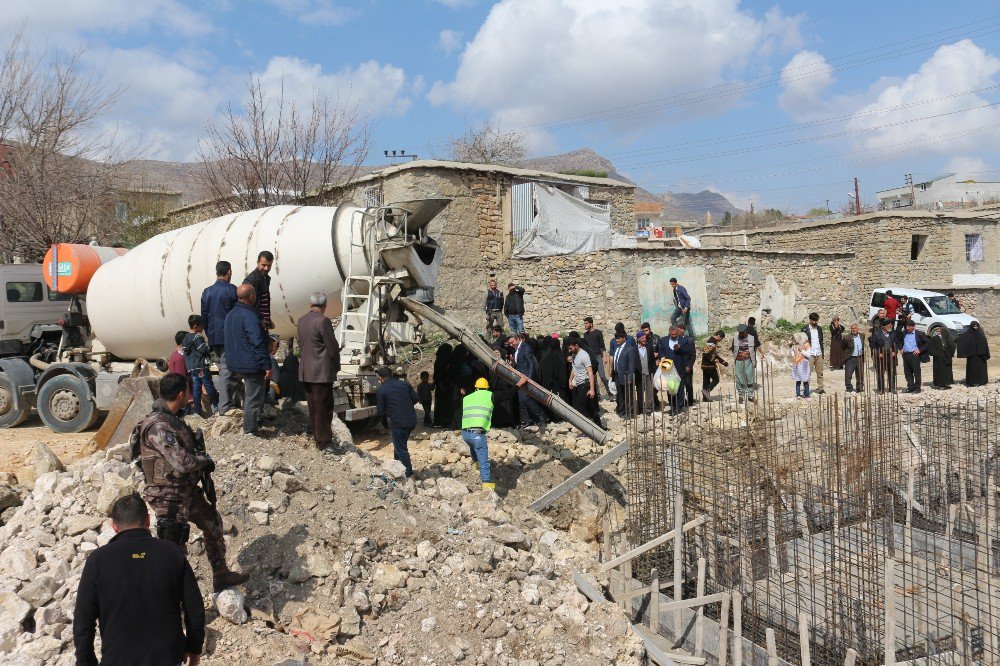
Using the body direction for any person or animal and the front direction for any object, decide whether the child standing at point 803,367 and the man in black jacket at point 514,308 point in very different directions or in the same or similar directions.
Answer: same or similar directions

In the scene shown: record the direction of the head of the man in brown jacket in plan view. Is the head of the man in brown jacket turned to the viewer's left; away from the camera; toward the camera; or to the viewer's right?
away from the camera

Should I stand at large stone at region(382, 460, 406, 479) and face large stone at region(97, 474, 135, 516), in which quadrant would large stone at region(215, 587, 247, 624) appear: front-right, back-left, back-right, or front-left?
front-left

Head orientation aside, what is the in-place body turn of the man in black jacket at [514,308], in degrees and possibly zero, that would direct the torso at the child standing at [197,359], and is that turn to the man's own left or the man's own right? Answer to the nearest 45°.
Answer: approximately 45° to the man's own right

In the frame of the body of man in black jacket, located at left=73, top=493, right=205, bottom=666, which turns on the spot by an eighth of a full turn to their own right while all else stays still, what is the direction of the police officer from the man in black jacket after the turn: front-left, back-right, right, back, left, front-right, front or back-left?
front-left

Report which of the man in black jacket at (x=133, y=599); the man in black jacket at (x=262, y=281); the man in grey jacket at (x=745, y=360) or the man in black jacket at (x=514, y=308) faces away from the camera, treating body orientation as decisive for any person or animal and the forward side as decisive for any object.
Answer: the man in black jacket at (x=133, y=599)

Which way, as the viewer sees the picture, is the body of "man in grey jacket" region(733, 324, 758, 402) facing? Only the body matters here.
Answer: toward the camera

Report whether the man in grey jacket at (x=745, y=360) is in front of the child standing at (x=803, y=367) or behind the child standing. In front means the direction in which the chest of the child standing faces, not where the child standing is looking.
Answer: in front

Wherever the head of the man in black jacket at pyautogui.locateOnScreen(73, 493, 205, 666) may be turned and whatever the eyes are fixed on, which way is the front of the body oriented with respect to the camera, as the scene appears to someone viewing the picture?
away from the camera

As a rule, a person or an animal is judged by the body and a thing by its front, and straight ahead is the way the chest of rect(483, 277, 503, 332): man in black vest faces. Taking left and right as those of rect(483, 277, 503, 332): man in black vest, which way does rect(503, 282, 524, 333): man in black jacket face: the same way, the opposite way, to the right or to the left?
the same way

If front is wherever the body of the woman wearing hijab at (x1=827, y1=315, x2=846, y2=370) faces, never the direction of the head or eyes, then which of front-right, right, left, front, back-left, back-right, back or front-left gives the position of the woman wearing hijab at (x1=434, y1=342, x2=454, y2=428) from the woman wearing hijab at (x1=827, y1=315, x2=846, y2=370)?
front-right

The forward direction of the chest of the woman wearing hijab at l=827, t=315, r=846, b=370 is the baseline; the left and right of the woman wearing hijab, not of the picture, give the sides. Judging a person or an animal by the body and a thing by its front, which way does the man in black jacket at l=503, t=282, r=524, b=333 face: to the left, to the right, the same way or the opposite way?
the same way

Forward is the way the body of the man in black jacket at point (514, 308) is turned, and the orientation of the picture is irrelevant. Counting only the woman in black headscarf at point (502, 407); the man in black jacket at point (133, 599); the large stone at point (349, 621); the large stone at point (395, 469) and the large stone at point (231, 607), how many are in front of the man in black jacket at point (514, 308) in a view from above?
5

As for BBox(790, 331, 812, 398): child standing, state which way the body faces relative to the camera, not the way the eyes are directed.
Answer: toward the camera

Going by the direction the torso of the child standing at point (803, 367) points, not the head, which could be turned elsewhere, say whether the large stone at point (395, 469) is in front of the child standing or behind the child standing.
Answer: in front

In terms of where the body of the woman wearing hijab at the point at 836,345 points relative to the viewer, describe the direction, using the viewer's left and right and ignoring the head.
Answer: facing the viewer

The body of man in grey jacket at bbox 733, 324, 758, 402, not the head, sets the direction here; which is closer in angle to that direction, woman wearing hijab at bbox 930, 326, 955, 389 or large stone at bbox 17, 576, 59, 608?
the large stone

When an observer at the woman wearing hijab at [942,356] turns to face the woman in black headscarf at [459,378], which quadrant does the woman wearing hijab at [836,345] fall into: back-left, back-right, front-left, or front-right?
front-right

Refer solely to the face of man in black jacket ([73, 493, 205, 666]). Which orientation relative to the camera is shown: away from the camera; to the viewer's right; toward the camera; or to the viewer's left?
away from the camera

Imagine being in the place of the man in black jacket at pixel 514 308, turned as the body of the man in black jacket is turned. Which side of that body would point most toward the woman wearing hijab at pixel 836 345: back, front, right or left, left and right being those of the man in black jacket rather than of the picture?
left
